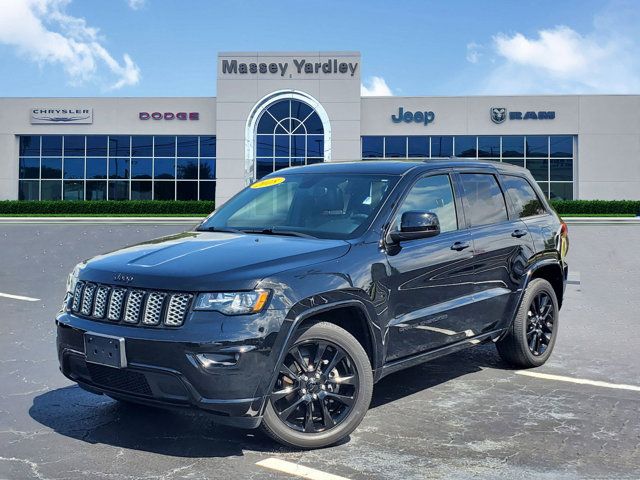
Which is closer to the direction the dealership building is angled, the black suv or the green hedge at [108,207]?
the black suv

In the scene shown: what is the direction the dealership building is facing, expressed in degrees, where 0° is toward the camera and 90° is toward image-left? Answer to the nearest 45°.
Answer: approximately 0°

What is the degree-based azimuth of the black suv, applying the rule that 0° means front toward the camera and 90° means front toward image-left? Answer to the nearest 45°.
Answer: approximately 45°

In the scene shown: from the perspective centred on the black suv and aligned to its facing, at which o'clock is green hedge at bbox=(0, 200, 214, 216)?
The green hedge is roughly at 4 o'clock from the black suv.

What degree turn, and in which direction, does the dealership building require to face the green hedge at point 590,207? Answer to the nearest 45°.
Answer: approximately 90° to its left

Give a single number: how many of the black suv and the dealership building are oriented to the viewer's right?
0

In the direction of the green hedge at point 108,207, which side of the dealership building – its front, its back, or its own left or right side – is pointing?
right

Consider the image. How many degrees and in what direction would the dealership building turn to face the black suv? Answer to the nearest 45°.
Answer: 0° — it already faces it

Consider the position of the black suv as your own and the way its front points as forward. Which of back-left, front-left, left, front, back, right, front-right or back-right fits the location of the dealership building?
back-right
